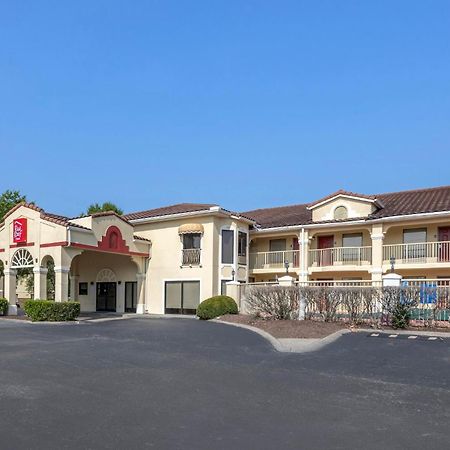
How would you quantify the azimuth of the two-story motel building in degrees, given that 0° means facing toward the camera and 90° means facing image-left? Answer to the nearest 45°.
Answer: approximately 45°

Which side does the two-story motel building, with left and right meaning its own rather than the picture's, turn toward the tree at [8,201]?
right

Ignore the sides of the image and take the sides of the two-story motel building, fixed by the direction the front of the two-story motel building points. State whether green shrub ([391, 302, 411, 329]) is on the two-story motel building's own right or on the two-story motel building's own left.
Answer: on the two-story motel building's own left
